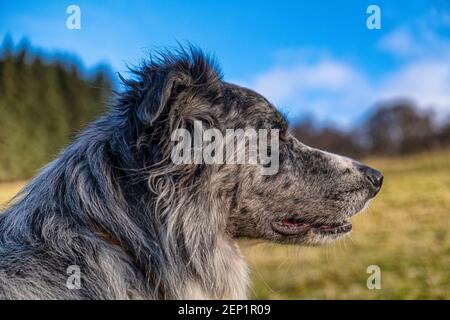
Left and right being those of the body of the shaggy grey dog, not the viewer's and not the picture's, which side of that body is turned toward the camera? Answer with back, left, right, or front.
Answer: right
